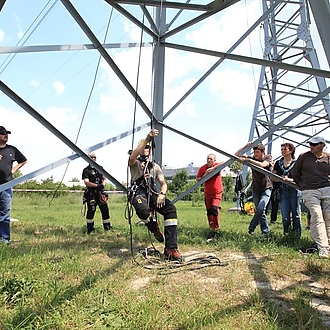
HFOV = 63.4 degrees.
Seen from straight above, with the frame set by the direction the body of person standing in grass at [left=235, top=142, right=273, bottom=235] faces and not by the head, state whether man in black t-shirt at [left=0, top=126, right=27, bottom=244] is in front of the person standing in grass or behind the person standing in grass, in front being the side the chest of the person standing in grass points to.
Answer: in front

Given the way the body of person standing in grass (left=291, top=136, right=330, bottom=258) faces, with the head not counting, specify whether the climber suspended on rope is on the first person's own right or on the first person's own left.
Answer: on the first person's own right

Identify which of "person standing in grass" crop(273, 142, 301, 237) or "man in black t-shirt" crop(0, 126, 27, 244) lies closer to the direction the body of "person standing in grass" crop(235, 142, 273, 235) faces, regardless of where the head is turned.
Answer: the man in black t-shirt

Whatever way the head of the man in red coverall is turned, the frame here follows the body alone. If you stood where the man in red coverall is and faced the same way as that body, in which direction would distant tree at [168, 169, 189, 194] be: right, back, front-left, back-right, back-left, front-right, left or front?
back-right

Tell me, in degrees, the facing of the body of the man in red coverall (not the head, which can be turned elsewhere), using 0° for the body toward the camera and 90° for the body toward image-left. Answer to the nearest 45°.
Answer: approximately 45°

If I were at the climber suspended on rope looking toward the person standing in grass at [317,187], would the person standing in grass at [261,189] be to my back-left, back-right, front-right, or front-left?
front-left

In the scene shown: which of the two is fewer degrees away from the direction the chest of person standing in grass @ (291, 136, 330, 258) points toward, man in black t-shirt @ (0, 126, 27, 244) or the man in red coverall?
the man in black t-shirt

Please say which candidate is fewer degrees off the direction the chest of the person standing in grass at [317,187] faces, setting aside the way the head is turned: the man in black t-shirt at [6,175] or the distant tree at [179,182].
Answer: the man in black t-shirt

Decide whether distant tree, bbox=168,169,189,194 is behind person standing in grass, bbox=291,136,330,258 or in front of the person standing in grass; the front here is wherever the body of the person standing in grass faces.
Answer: behind
